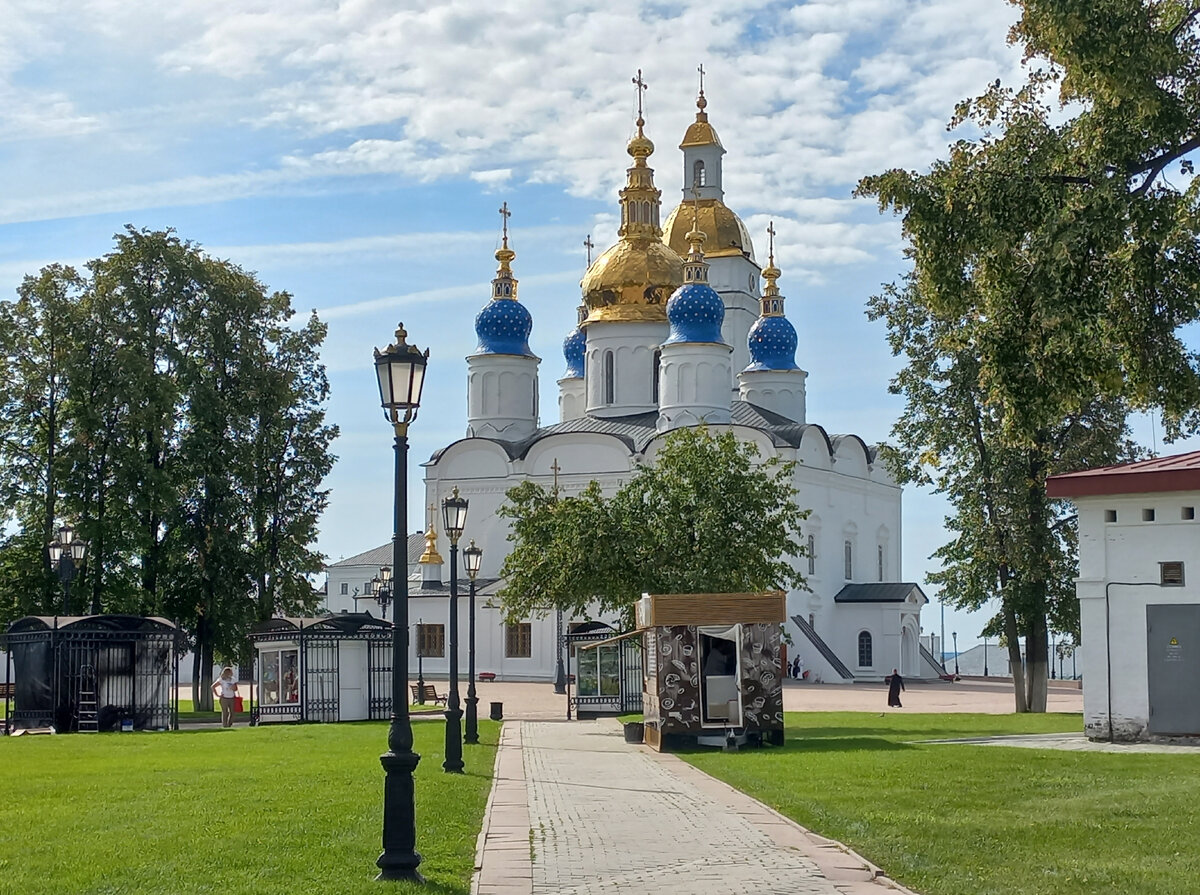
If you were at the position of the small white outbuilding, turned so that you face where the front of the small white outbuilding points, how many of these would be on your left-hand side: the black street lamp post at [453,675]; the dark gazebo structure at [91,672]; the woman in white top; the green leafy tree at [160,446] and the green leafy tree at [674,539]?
0

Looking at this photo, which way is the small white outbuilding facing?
toward the camera

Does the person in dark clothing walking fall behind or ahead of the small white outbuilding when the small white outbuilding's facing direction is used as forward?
behind

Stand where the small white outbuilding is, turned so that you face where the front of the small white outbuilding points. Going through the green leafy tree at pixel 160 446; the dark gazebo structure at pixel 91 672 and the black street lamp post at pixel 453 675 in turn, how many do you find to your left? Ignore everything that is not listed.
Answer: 0

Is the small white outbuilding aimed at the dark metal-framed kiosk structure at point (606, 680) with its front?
no

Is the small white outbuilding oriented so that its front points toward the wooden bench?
no

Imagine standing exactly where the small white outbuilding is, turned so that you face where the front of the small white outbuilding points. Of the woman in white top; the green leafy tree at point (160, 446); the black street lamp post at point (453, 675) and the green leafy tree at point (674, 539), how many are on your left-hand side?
0

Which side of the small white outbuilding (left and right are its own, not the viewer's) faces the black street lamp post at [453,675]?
right

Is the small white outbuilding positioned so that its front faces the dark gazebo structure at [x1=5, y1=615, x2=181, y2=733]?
no
